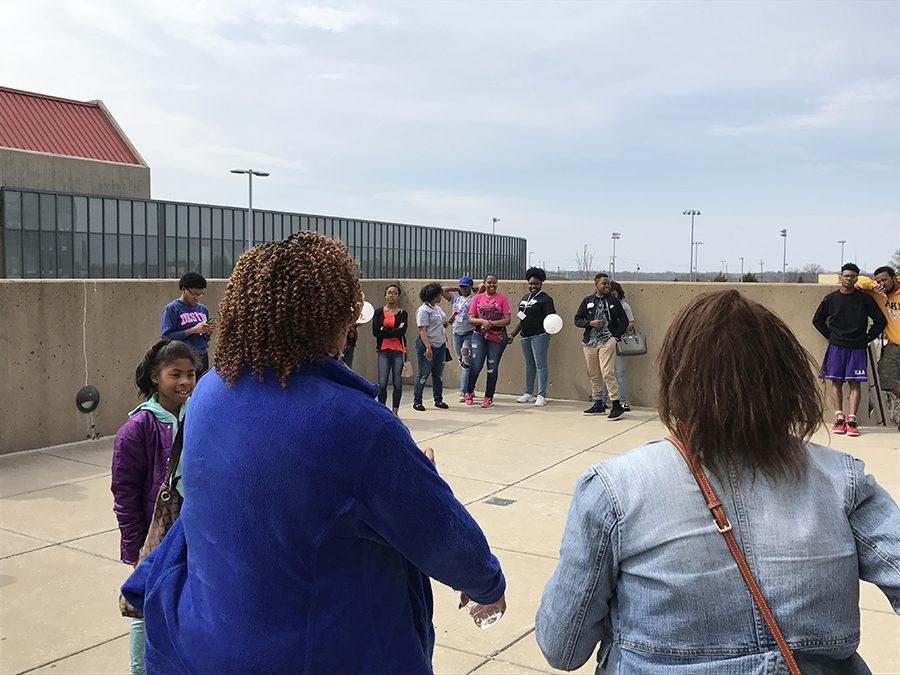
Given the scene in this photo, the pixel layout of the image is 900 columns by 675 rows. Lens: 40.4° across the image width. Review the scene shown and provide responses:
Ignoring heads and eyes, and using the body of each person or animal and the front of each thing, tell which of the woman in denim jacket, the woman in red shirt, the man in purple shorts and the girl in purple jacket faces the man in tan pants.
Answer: the woman in denim jacket

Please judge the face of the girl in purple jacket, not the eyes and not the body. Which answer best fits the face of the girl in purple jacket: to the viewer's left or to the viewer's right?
to the viewer's right

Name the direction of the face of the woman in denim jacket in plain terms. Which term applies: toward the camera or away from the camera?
away from the camera

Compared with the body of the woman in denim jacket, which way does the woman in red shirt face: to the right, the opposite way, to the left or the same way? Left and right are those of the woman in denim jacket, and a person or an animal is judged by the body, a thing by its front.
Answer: the opposite way

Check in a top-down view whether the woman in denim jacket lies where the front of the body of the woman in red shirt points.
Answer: yes

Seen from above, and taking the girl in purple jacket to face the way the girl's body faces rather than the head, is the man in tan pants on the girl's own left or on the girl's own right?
on the girl's own left

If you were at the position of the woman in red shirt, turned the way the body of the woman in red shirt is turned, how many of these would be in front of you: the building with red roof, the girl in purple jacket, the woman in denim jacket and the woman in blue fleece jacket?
3

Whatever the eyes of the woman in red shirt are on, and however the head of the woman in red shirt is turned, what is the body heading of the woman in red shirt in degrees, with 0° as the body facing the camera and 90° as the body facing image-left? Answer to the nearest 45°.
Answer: approximately 0°

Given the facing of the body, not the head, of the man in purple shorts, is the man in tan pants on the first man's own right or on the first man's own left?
on the first man's own right

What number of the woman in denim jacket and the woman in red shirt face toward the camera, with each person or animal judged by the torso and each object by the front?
1

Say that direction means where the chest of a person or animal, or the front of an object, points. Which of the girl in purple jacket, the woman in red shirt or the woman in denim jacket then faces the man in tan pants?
the woman in denim jacket

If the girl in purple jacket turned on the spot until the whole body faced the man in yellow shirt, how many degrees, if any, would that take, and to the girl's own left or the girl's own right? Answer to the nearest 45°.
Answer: approximately 90° to the girl's own left
